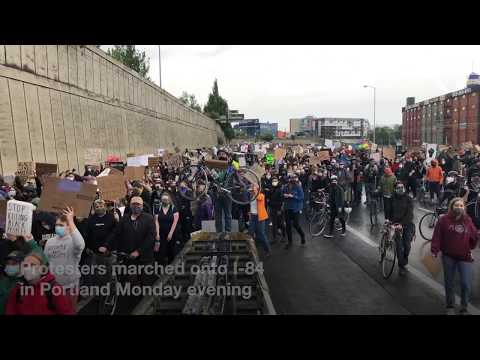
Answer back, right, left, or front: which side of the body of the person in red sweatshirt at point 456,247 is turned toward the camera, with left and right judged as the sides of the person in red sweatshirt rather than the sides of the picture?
front

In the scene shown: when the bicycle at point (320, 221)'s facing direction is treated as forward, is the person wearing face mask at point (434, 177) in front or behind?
behind

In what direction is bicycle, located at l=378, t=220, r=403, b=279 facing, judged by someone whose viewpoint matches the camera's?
facing the viewer

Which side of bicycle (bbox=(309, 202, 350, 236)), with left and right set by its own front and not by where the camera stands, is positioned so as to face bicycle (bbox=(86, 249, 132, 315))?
front

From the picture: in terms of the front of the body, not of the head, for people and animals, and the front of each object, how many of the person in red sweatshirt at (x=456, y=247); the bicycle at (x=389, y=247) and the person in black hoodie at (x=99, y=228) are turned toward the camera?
3

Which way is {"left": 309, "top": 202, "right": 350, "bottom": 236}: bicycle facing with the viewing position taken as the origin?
facing the viewer and to the left of the viewer

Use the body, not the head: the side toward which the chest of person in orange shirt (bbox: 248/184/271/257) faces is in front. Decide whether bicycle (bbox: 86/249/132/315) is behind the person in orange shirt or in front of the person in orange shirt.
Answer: in front

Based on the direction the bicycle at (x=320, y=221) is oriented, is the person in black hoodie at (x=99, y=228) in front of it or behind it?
in front

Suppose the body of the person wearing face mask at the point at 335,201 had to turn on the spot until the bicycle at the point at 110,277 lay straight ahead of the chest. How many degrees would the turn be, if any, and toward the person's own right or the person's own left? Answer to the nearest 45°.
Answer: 0° — they already face it
